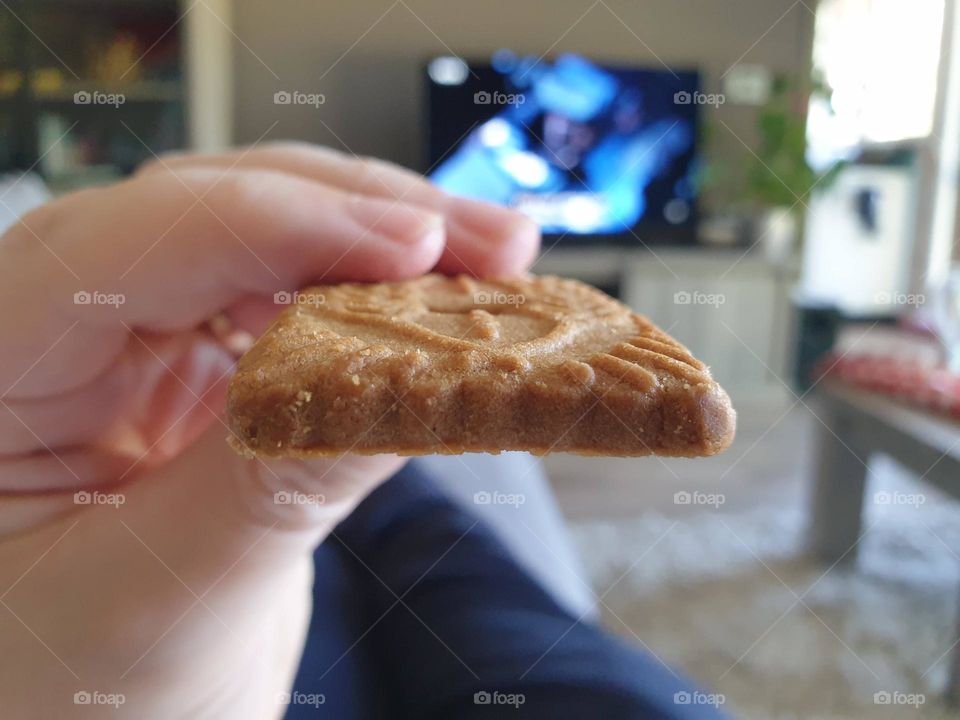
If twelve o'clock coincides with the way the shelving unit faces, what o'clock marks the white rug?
The white rug is roughly at 11 o'clock from the shelving unit.

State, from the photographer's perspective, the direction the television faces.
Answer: facing the viewer

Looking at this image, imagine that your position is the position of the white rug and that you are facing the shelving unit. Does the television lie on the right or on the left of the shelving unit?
right

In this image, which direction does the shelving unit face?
toward the camera

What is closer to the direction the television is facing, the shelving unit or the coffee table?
the coffee table

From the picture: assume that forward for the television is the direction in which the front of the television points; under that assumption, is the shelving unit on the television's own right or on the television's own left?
on the television's own right

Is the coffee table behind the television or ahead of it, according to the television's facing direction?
ahead

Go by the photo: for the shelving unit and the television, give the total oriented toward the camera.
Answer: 2

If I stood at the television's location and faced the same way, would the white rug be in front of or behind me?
in front

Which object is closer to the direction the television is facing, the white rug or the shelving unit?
the white rug

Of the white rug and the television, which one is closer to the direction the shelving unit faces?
the white rug

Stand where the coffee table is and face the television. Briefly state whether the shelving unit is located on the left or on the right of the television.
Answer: left

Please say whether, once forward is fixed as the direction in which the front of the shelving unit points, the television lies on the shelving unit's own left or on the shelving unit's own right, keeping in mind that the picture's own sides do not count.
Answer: on the shelving unit's own left
